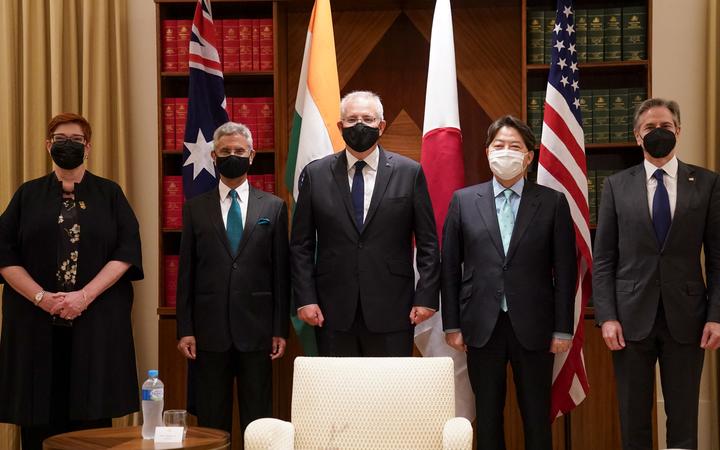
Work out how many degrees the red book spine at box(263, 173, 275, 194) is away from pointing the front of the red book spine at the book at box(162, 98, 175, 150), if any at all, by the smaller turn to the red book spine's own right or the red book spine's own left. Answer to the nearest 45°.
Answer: approximately 90° to the red book spine's own right

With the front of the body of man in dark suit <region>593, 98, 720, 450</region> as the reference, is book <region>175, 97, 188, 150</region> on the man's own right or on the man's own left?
on the man's own right

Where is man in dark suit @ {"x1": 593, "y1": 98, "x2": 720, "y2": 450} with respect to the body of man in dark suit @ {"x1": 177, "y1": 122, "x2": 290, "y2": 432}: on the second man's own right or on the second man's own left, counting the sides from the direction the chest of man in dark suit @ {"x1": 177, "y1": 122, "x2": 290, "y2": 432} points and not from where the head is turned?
on the second man's own left

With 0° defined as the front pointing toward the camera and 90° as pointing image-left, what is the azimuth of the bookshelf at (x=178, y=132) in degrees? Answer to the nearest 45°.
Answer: approximately 0°

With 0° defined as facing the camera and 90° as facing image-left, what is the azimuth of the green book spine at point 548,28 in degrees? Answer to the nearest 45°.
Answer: approximately 0°

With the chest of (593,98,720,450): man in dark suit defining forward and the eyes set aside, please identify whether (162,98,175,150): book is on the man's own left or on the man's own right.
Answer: on the man's own right

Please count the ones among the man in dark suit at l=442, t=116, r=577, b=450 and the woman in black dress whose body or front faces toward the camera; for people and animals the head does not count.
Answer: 2

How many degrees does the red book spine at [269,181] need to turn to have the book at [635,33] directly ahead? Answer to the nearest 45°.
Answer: approximately 90° to its left

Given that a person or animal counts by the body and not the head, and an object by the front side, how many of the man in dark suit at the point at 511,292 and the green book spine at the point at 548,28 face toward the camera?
2

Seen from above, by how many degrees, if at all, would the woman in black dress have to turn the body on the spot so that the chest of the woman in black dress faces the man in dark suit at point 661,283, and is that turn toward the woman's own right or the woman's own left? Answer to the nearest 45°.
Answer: approximately 45° to the woman's own left
